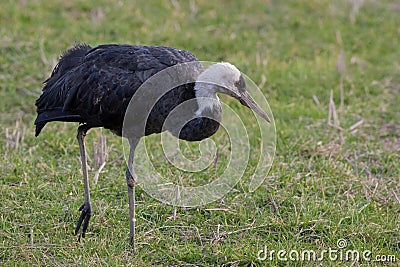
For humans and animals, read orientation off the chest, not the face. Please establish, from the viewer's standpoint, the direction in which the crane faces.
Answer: facing to the right of the viewer
